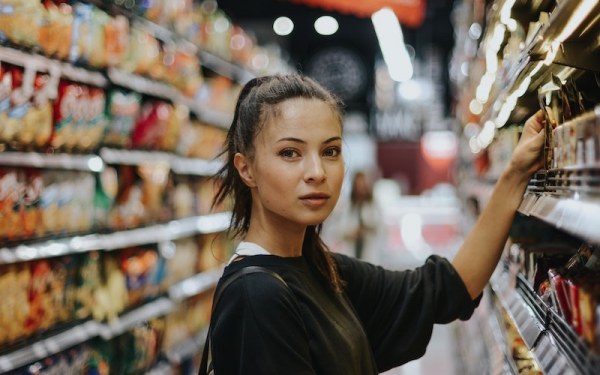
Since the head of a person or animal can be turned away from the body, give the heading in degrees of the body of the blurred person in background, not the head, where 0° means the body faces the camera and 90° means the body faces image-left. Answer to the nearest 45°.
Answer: approximately 0°

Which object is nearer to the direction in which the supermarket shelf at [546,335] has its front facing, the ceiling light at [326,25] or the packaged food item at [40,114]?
the packaged food item

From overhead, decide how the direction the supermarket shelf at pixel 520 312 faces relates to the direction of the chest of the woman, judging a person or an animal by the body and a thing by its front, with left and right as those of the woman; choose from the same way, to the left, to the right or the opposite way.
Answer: to the right
